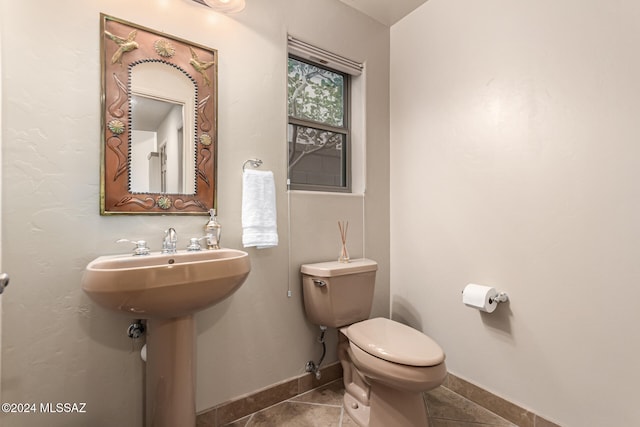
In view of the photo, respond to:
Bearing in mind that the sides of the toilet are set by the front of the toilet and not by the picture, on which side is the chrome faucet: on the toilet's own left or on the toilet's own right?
on the toilet's own right

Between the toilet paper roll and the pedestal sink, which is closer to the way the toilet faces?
the toilet paper roll

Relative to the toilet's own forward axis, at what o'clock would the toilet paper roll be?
The toilet paper roll is roughly at 10 o'clock from the toilet.

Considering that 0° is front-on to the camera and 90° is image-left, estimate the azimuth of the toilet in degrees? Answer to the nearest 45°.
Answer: approximately 315°
